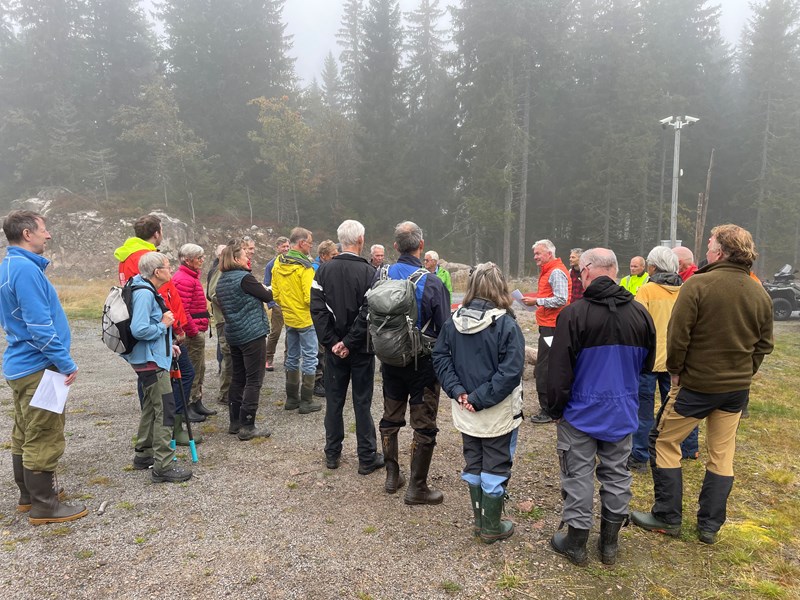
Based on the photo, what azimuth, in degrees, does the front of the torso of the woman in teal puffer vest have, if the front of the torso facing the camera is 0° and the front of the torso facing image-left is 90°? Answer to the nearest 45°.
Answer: approximately 225°

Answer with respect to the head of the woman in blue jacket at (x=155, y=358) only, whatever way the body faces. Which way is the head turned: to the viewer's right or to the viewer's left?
to the viewer's right

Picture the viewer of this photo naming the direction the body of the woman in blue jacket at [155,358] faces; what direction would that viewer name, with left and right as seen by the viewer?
facing to the right of the viewer

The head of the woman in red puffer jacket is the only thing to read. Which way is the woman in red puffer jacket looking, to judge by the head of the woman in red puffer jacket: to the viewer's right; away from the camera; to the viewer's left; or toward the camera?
to the viewer's right

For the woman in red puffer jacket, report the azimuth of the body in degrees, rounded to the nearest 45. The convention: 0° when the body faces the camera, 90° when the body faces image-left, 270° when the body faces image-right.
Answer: approximately 270°

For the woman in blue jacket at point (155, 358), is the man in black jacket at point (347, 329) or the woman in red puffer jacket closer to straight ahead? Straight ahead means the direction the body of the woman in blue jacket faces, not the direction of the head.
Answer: the man in black jacket

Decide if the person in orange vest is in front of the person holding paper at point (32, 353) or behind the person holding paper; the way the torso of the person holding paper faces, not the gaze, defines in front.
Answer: in front

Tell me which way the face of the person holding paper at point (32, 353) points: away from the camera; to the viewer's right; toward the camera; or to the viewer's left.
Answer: to the viewer's right

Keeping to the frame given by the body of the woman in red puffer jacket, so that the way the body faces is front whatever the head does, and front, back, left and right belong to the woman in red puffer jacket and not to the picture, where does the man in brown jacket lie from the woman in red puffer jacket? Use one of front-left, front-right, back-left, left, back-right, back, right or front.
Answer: front-right

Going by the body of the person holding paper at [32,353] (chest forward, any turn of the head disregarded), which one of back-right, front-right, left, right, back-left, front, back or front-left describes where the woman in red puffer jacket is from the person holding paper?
front-left

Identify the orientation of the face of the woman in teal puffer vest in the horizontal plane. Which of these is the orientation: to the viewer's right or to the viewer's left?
to the viewer's right

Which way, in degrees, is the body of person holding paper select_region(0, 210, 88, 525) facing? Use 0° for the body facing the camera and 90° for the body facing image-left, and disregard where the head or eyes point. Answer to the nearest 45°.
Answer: approximately 270°
